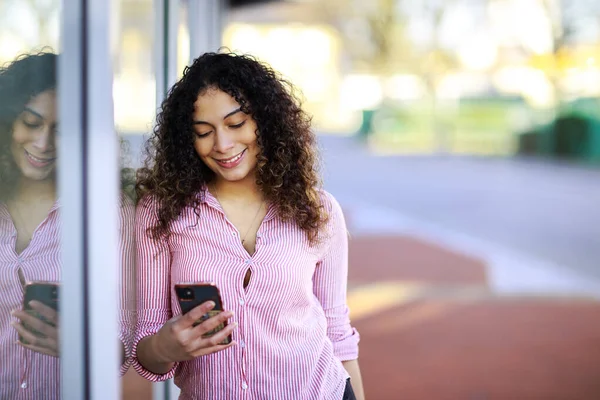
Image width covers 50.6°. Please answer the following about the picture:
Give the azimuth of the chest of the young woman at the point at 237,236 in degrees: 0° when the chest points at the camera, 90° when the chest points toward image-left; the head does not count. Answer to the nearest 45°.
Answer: approximately 0°

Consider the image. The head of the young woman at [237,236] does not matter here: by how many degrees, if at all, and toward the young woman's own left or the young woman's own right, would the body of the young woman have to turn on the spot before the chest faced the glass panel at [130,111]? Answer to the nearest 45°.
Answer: approximately 135° to the young woman's own right

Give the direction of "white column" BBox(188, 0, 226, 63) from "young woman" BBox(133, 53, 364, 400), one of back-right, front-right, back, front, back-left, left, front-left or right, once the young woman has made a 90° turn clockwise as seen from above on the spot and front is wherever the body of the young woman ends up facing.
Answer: right

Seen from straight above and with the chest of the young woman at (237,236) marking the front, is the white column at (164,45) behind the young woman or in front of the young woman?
behind

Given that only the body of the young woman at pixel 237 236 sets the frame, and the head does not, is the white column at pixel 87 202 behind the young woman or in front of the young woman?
in front

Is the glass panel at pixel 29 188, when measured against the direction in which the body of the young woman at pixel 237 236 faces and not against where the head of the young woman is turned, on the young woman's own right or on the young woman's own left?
on the young woman's own right

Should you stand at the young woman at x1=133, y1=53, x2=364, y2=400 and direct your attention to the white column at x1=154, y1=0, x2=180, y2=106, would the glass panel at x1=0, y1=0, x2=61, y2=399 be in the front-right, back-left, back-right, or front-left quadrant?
back-left
